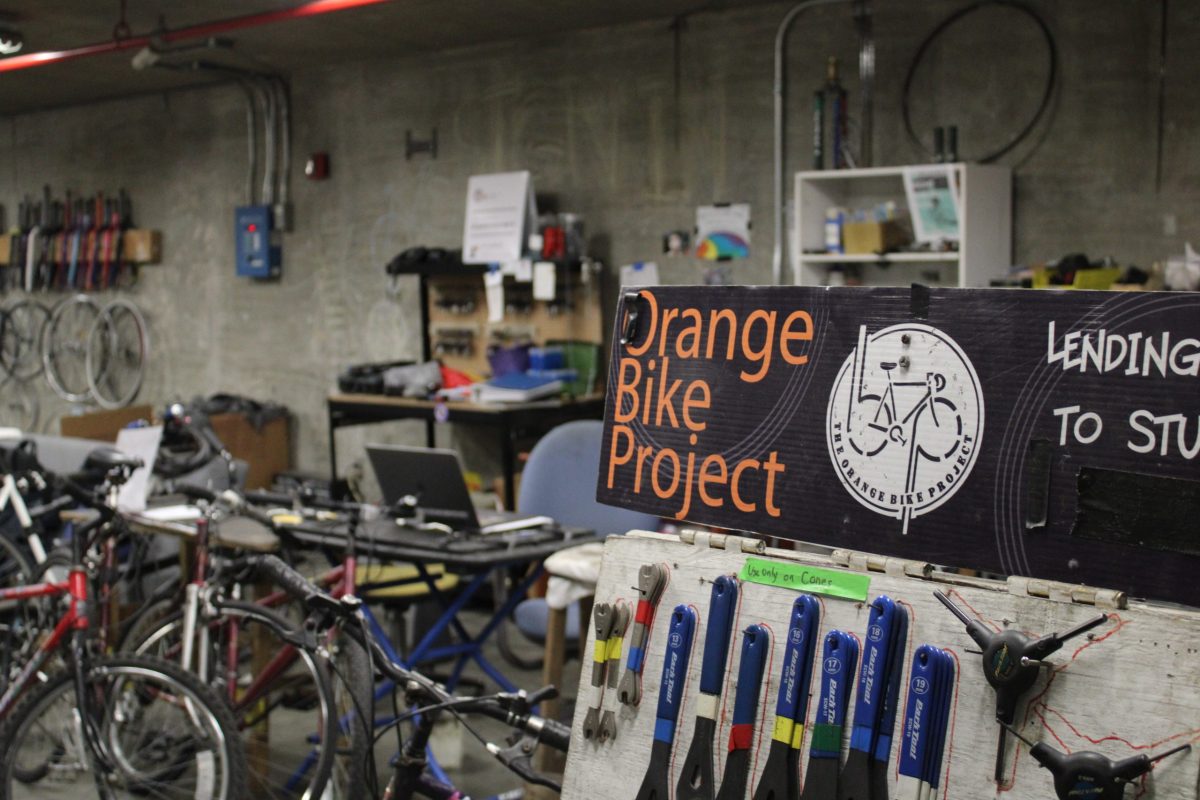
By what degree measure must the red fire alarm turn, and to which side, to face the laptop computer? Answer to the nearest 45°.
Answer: approximately 45° to its left

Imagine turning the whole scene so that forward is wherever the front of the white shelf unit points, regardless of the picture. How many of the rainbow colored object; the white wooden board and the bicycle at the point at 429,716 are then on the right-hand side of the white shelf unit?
1

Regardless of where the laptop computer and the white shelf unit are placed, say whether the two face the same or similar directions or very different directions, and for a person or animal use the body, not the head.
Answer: very different directions

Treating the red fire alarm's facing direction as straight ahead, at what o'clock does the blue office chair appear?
The blue office chair is roughly at 10 o'clock from the red fire alarm.

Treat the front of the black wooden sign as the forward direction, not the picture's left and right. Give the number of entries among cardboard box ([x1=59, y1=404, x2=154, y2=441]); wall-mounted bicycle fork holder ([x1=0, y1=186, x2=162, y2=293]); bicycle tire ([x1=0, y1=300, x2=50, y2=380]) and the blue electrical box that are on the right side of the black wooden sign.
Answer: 4

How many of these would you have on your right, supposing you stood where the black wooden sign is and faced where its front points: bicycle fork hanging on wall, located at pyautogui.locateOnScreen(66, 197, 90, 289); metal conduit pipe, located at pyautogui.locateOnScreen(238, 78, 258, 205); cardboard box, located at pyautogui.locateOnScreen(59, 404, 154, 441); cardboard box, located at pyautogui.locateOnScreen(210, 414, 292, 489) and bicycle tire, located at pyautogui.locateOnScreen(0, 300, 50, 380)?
5

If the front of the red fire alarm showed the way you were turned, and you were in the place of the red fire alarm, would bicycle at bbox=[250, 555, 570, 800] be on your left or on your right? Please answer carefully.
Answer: on your left

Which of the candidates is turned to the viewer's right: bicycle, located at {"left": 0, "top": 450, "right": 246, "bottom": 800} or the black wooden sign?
the bicycle

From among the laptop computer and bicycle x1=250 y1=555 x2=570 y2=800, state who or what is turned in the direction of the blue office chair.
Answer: the laptop computer

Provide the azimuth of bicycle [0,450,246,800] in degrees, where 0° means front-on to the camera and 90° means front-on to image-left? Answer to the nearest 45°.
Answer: approximately 270°
